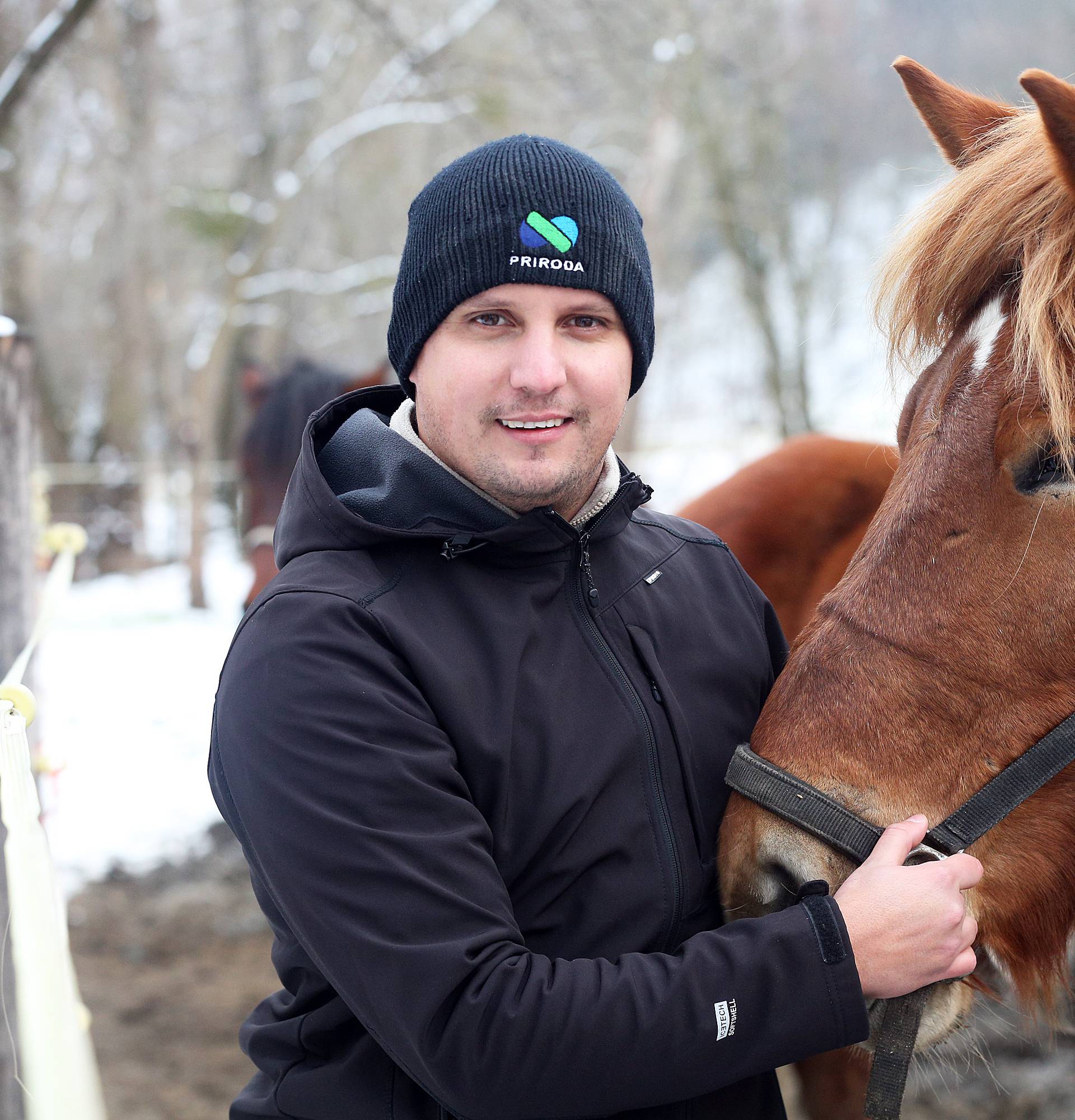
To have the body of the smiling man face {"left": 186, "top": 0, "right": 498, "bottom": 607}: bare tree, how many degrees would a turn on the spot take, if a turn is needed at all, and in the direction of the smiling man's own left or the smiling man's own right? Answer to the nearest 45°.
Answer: approximately 135° to the smiling man's own left

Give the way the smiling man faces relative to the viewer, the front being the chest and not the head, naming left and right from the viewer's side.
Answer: facing the viewer and to the right of the viewer

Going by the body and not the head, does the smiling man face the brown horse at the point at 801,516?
no

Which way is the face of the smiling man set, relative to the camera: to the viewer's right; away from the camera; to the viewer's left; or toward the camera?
toward the camera

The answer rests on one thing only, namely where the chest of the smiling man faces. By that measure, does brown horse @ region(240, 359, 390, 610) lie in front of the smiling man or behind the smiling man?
behind

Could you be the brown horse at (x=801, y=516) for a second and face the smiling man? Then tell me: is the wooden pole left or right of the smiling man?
right

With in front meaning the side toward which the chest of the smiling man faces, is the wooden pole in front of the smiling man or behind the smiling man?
behind
